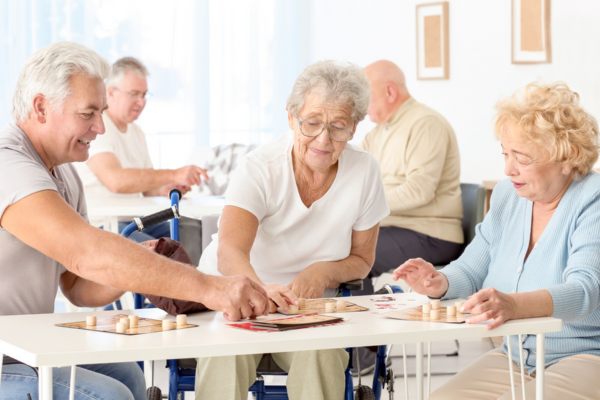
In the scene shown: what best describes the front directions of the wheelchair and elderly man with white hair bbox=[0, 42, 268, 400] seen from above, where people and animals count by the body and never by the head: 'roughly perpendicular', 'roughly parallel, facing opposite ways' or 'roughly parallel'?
roughly perpendicular

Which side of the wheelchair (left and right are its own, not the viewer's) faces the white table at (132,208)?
back

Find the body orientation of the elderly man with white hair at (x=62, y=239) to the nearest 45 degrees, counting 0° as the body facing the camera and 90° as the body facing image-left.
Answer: approximately 270°

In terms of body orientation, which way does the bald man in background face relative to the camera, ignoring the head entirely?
to the viewer's left

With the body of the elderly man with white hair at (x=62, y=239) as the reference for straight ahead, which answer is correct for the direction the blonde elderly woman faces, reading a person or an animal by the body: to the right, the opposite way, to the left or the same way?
the opposite way

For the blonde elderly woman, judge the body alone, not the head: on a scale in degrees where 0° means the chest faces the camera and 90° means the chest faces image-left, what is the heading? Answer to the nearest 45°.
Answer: approximately 45°

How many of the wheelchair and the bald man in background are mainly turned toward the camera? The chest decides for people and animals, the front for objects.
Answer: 1

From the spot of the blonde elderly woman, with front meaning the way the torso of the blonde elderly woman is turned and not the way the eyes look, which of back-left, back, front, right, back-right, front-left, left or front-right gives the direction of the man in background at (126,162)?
right

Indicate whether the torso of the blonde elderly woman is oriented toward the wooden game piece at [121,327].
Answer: yes

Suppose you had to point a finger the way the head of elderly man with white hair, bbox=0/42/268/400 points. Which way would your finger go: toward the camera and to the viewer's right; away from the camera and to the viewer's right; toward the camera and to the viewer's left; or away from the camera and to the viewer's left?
toward the camera and to the viewer's right
